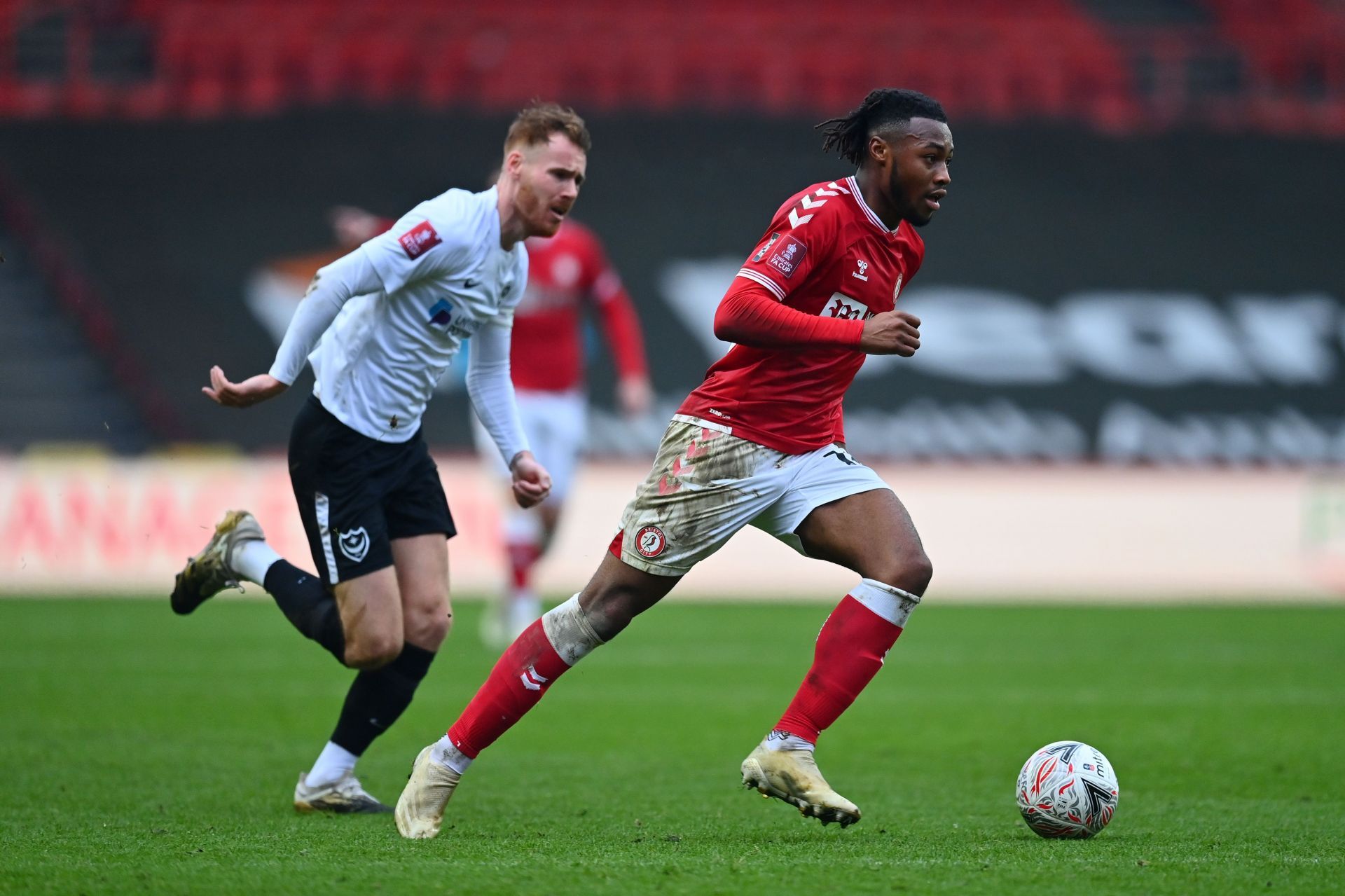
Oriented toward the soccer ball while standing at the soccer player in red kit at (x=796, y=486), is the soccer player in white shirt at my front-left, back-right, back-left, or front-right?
back-left

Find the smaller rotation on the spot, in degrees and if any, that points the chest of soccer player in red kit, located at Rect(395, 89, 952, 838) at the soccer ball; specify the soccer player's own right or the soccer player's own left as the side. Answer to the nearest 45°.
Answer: approximately 45° to the soccer player's own left

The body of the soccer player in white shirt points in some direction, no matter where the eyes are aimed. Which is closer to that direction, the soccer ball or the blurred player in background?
the soccer ball

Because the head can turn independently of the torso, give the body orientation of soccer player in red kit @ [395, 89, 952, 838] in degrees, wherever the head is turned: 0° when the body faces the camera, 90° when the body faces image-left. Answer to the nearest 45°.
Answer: approximately 315°

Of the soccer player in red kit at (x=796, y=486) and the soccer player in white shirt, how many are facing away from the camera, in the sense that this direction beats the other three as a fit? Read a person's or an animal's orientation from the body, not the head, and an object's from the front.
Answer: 0

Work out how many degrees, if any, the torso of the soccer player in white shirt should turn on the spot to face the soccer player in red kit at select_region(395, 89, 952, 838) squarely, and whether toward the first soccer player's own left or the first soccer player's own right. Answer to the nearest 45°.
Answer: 0° — they already face them

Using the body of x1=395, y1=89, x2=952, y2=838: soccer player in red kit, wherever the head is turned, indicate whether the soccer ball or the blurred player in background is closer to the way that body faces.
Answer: the soccer ball

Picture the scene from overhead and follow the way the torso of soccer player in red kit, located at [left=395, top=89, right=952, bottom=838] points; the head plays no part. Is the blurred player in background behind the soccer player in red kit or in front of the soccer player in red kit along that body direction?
behind

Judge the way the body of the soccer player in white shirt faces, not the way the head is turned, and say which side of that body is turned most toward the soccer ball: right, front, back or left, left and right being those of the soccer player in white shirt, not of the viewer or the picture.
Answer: front

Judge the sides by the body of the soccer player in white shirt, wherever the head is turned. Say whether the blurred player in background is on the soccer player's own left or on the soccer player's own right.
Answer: on the soccer player's own left
